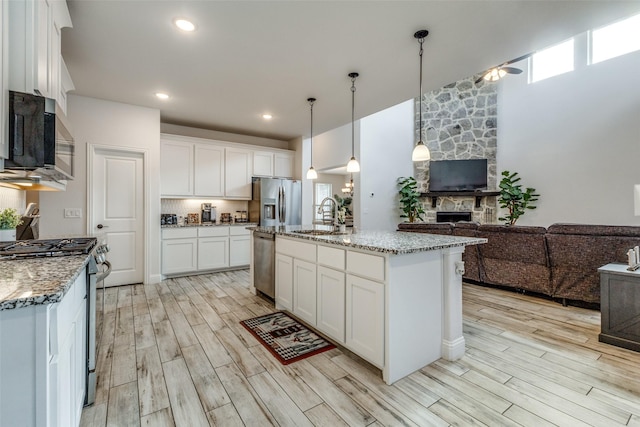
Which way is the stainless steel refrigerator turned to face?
toward the camera

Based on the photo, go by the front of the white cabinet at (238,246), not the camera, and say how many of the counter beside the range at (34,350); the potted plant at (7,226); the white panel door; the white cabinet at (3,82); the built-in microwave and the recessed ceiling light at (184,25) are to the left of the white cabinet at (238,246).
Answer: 0

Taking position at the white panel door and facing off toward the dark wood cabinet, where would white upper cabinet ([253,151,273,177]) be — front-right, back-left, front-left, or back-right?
front-left

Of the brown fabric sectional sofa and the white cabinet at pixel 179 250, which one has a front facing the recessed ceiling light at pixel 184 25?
the white cabinet

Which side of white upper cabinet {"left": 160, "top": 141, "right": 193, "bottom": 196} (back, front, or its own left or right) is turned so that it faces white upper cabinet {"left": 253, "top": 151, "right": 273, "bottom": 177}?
left

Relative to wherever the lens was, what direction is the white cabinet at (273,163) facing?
facing the viewer

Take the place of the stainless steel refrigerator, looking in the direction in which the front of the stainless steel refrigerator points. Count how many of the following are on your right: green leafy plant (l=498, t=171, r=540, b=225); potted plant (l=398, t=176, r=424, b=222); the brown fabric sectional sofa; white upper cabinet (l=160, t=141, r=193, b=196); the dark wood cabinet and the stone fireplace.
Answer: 1

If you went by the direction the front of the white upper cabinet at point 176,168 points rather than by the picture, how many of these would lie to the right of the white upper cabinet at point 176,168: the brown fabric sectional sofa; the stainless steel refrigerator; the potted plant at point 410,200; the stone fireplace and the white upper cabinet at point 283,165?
0

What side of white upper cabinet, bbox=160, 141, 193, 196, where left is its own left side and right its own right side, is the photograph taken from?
front

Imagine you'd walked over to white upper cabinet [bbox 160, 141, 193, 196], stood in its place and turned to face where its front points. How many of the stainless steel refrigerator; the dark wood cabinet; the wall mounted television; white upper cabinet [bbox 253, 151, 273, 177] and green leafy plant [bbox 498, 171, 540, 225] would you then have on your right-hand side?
0

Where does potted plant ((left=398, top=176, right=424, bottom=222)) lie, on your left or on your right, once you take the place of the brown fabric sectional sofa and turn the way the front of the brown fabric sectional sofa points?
on your left

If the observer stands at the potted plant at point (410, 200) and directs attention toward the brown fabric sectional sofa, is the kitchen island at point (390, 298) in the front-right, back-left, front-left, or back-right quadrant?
front-right

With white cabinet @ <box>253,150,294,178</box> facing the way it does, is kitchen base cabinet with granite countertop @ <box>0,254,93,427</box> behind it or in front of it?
in front

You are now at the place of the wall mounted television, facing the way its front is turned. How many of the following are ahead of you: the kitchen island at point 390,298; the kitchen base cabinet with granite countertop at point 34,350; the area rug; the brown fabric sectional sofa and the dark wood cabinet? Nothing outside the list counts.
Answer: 5

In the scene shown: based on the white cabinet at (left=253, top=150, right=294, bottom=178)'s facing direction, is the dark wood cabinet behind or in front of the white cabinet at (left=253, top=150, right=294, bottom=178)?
in front

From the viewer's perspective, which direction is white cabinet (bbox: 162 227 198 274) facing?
toward the camera

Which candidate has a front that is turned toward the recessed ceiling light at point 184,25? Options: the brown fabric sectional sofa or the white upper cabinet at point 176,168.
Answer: the white upper cabinet

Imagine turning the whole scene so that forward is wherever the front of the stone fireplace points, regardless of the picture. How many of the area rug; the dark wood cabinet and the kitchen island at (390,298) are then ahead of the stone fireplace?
3
